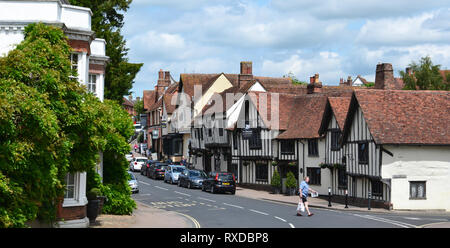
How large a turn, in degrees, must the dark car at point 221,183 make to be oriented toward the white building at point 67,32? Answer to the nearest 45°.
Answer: approximately 135° to its left

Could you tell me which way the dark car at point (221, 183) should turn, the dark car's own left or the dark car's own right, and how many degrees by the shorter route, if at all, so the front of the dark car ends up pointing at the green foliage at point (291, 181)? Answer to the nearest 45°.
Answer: approximately 135° to the dark car's own right

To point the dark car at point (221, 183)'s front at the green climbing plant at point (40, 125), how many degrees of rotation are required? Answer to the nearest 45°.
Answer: approximately 135° to its left

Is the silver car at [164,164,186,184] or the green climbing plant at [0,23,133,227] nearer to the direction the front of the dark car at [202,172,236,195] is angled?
the silver car

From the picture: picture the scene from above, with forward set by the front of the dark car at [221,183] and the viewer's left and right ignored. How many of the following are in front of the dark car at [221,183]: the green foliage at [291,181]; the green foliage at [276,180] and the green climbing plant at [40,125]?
0

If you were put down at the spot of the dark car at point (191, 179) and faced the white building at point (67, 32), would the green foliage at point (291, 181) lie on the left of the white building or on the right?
left

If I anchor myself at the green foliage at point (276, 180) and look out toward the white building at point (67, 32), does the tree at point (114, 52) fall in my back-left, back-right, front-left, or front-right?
front-right

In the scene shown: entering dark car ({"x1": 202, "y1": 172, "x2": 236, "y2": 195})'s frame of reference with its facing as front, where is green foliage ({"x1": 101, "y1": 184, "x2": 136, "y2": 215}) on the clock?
The green foliage is roughly at 8 o'clock from the dark car.
